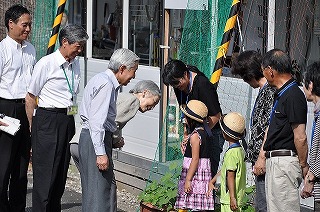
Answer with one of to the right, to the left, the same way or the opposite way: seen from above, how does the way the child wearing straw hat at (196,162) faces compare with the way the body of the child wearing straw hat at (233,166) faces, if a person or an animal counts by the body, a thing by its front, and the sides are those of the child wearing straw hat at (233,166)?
the same way

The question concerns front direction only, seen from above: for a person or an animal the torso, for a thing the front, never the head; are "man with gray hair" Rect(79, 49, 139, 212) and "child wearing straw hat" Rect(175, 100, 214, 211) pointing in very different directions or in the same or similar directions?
very different directions

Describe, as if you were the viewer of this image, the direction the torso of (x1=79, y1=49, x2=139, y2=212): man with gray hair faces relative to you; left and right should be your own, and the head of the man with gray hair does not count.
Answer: facing to the right of the viewer

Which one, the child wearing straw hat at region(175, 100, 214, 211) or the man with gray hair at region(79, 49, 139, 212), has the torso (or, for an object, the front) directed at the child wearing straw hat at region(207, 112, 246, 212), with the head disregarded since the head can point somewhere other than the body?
the man with gray hair

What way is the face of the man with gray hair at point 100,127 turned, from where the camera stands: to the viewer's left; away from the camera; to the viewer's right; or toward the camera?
to the viewer's right

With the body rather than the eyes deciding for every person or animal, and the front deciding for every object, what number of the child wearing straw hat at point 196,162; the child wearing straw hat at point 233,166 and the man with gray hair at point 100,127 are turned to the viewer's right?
1

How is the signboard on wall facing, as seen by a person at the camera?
facing the viewer

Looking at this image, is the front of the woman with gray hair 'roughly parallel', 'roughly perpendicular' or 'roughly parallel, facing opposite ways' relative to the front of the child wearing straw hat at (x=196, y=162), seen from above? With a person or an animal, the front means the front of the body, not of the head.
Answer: roughly parallel, facing opposite ways

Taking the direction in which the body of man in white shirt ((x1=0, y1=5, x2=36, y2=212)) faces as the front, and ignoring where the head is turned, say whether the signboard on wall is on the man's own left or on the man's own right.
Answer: on the man's own left

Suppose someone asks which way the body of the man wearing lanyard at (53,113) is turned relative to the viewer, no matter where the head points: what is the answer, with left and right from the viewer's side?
facing the viewer and to the right of the viewer

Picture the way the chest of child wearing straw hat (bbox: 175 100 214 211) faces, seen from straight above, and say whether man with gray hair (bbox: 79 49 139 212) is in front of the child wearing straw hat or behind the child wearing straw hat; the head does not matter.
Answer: in front

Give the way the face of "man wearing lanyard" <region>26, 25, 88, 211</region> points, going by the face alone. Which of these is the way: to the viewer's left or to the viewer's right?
to the viewer's right

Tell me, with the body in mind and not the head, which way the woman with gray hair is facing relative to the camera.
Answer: to the viewer's right
